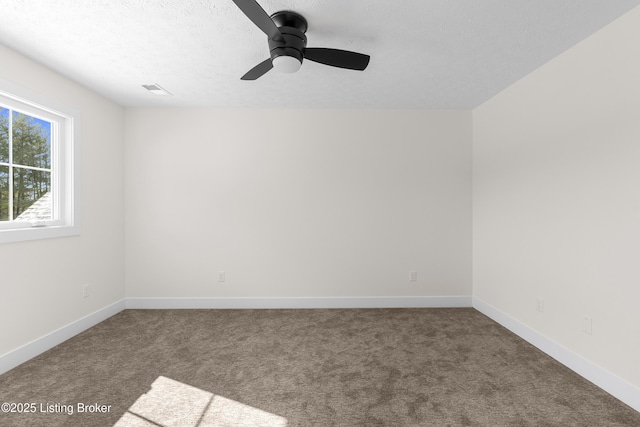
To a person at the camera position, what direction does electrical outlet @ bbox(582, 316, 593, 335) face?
facing the viewer and to the left of the viewer

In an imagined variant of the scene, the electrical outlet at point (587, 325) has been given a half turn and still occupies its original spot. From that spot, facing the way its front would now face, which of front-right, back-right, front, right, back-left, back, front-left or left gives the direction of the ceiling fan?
back

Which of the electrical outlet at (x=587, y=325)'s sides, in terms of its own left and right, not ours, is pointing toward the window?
front

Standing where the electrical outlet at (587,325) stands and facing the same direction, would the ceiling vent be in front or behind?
in front

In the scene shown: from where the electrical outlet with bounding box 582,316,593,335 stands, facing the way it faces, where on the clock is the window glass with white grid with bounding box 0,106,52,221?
The window glass with white grid is roughly at 12 o'clock from the electrical outlet.
